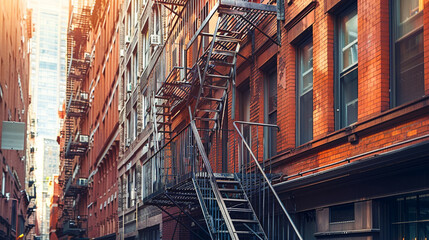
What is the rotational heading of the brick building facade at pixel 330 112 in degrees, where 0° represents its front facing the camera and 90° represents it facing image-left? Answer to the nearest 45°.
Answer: approximately 45°

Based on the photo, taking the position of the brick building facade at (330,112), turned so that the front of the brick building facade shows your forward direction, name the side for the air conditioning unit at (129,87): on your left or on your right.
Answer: on your right
